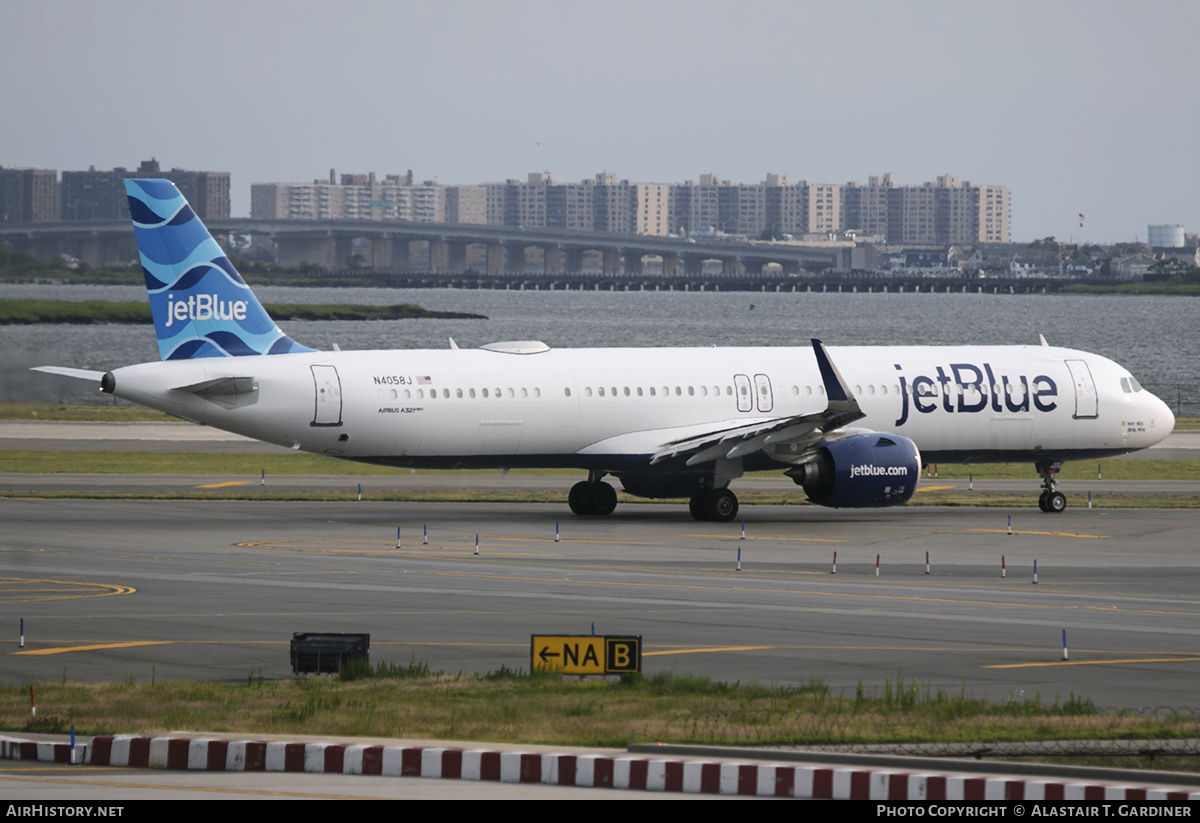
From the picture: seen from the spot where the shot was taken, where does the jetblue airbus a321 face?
facing away from the viewer and to the right of the viewer

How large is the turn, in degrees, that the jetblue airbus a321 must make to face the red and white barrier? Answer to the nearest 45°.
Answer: approximately 135° to its right
